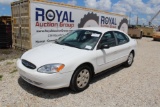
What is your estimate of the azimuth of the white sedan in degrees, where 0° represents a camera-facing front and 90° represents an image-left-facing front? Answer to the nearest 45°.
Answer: approximately 45°
